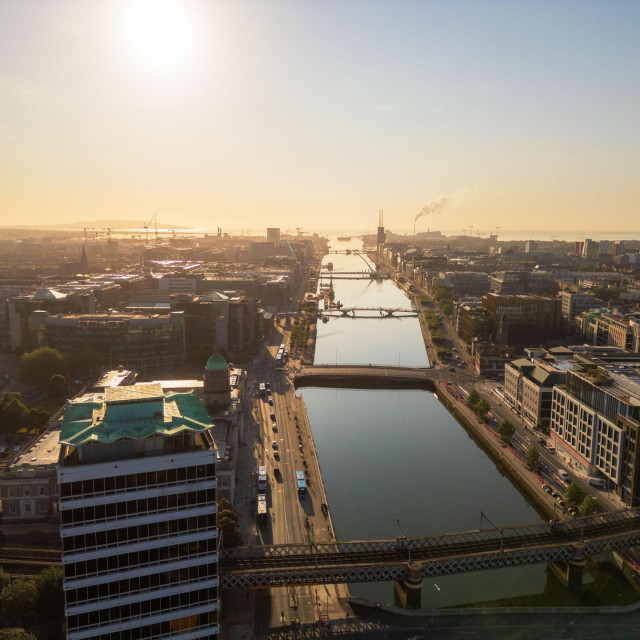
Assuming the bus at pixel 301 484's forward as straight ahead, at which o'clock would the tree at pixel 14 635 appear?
The tree is roughly at 1 o'clock from the bus.

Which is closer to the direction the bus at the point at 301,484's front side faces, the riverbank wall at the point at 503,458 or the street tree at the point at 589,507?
the street tree

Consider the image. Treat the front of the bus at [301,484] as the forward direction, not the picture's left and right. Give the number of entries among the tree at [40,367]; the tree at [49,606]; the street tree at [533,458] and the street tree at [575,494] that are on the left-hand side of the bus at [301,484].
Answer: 2

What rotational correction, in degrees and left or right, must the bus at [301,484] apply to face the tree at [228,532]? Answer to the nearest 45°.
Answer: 0° — it already faces it

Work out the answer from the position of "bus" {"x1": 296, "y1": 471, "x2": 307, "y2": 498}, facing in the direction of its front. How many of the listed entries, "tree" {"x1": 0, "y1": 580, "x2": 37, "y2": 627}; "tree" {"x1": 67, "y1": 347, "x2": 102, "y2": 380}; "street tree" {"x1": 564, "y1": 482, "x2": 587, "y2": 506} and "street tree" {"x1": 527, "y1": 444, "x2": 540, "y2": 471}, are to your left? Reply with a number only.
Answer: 2

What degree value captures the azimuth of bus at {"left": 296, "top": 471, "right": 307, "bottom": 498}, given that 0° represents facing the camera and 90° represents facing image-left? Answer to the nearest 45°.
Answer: approximately 0°

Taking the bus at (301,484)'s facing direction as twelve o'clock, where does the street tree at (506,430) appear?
The street tree is roughly at 8 o'clock from the bus.
